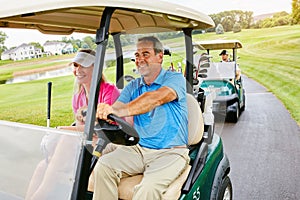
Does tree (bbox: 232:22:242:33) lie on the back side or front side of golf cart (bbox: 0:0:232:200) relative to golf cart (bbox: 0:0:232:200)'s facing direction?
on the back side

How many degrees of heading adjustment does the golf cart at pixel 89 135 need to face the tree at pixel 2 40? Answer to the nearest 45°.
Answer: approximately 90° to its right

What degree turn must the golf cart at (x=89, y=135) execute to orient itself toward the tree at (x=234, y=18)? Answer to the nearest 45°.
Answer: approximately 180°

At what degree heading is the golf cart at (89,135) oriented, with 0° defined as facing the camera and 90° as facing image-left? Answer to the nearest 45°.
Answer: approximately 45°

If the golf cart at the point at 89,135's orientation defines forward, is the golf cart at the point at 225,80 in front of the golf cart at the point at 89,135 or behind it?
behind

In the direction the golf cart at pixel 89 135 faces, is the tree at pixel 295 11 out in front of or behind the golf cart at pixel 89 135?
behind
